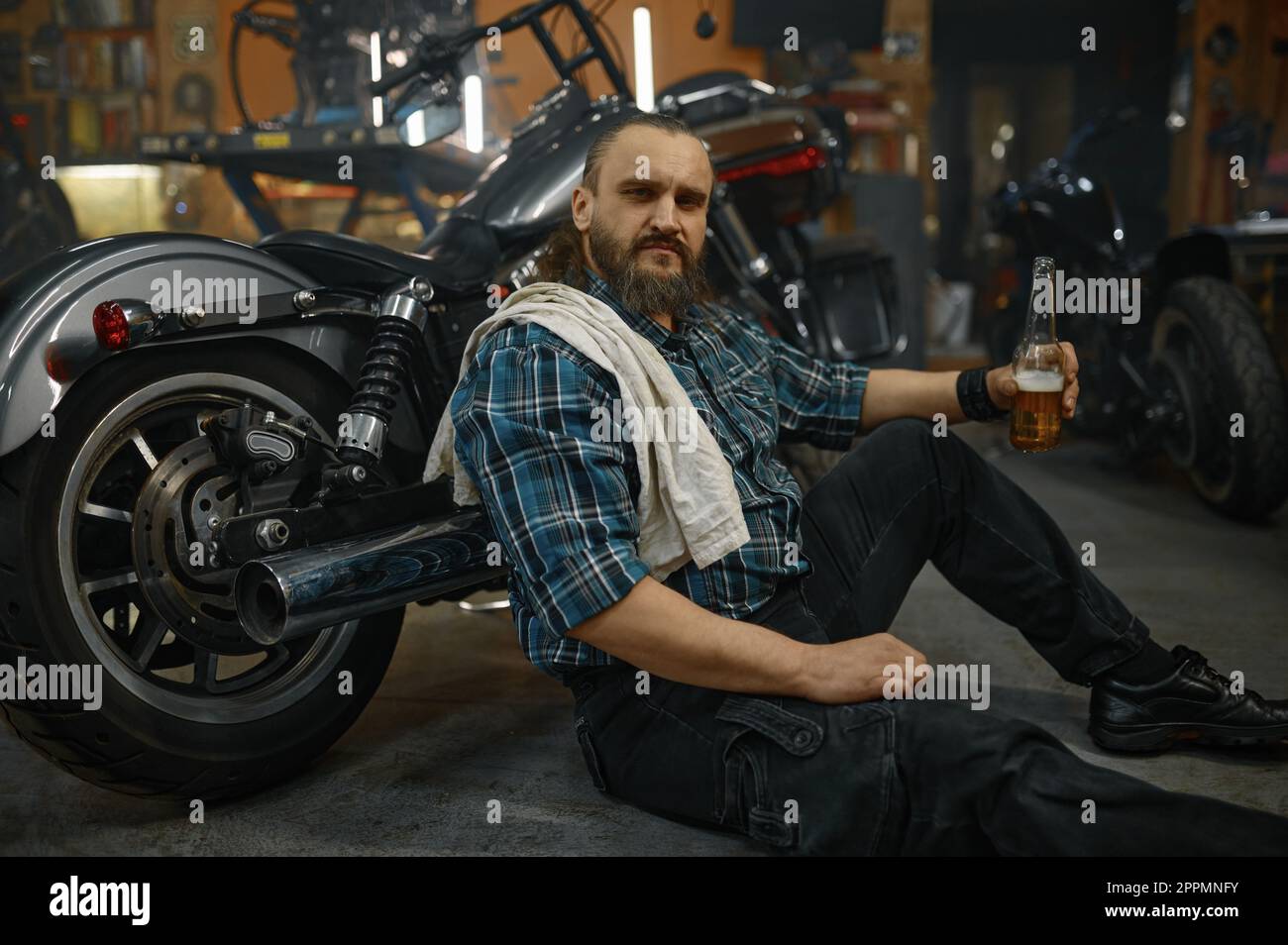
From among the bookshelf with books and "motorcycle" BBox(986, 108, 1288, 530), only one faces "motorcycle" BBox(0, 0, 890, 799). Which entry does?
the bookshelf with books

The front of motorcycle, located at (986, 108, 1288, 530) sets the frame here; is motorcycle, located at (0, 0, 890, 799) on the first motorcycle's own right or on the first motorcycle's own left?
on the first motorcycle's own left

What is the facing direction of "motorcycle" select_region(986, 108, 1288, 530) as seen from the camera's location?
facing away from the viewer and to the left of the viewer

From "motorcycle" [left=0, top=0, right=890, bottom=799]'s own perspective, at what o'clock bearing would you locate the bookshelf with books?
The bookshelf with books is roughly at 10 o'clock from the motorcycle.

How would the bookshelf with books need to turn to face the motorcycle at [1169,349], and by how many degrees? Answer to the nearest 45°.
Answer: approximately 45° to its left

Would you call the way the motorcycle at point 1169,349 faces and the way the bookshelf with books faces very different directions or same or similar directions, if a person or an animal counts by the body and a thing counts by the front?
very different directions

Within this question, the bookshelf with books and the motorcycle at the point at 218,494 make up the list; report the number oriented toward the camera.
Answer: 1
